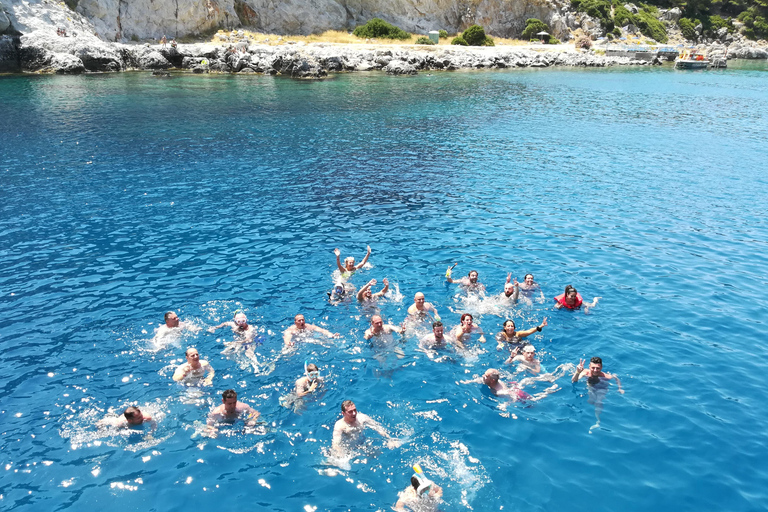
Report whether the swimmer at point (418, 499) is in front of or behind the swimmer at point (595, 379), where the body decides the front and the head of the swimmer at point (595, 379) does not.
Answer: in front

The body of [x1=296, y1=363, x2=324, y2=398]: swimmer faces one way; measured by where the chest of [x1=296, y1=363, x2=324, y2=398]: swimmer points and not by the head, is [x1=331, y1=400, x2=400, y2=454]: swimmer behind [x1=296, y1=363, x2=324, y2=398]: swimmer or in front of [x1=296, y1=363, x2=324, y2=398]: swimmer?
in front

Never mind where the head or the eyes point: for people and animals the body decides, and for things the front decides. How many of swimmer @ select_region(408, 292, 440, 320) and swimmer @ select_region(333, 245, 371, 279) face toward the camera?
2

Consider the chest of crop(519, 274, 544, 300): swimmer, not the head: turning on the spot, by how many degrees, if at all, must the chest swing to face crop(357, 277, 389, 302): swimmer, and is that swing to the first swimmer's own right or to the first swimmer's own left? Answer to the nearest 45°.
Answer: approximately 90° to the first swimmer's own right

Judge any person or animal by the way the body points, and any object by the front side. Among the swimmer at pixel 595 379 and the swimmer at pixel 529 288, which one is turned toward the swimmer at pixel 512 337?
the swimmer at pixel 529 288

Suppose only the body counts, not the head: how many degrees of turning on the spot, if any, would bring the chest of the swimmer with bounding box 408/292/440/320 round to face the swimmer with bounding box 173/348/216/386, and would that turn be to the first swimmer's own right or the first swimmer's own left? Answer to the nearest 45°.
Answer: approximately 45° to the first swimmer's own right

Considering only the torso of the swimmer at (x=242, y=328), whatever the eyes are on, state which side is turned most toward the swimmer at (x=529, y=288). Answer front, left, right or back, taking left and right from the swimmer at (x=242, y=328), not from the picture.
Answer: left

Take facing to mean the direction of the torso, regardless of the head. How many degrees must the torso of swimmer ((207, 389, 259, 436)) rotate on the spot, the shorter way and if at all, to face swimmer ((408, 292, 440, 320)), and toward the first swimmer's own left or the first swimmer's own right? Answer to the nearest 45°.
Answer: approximately 135° to the first swimmer's own left

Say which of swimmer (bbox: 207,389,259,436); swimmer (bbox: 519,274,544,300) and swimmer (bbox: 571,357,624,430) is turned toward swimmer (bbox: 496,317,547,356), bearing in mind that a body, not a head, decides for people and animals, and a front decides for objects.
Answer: swimmer (bbox: 519,274,544,300)

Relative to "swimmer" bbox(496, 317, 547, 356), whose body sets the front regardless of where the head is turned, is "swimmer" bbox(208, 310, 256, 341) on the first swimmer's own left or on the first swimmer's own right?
on the first swimmer's own right

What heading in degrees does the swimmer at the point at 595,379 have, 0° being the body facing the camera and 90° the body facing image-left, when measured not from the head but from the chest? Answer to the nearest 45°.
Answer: approximately 0°
